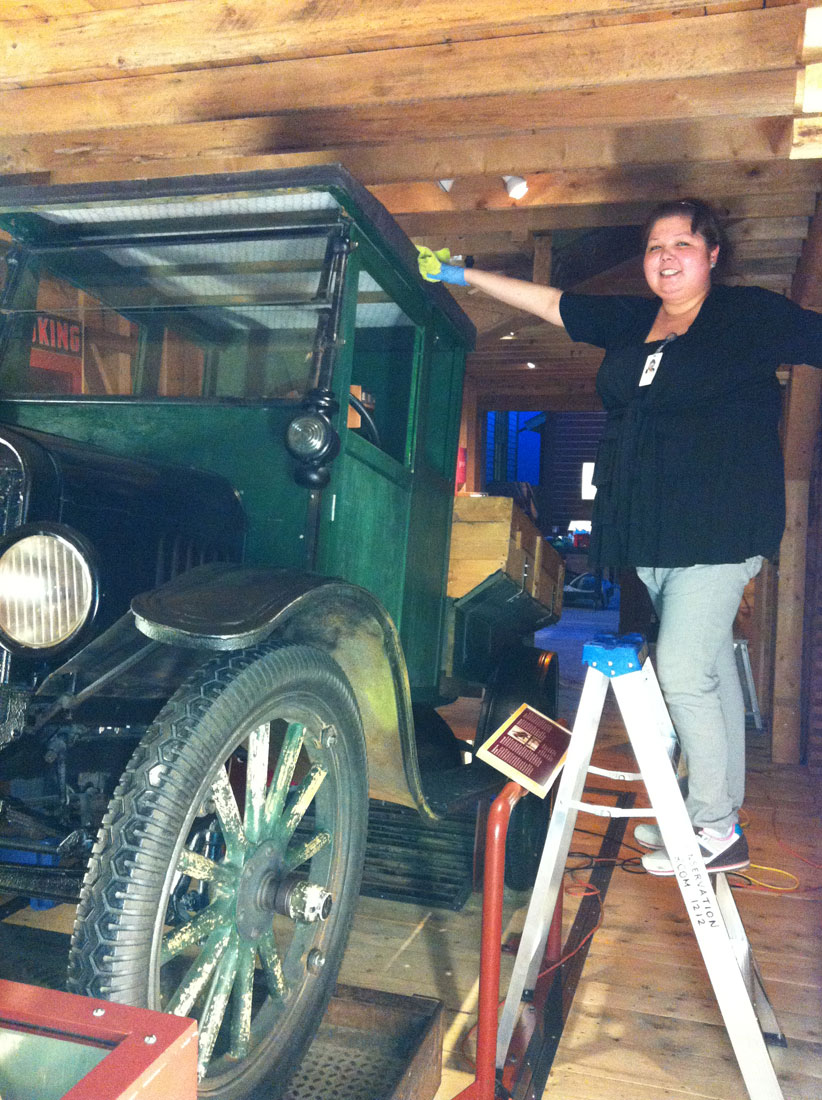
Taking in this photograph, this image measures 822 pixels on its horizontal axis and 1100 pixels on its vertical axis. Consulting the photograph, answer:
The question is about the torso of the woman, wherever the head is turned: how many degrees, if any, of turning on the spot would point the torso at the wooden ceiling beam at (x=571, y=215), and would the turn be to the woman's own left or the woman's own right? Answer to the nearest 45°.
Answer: approximately 135° to the woman's own right

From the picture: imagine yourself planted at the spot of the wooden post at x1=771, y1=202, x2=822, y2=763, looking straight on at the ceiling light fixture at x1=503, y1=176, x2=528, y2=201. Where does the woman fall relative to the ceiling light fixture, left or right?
left

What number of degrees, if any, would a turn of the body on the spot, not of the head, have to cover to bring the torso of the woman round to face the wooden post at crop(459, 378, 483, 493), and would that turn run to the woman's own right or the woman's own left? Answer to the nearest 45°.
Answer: approximately 135° to the woman's own right

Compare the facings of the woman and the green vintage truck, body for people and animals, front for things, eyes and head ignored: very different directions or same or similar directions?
same or similar directions

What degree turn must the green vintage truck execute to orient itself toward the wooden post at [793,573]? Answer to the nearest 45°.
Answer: approximately 180°

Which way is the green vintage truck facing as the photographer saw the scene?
facing the viewer and to the left of the viewer
